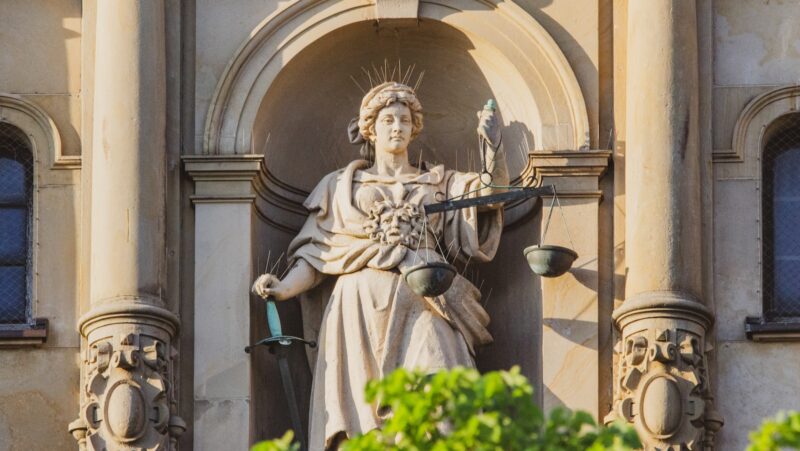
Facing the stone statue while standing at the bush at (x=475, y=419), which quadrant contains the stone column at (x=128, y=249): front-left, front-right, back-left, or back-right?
front-left

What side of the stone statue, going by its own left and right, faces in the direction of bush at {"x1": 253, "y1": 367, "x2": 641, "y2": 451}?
front

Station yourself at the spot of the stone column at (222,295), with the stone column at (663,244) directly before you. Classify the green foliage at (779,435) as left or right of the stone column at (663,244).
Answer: right

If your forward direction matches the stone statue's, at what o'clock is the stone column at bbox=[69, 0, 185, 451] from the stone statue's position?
The stone column is roughly at 3 o'clock from the stone statue.

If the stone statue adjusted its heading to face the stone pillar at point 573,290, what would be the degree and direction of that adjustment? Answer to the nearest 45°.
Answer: approximately 90° to its left

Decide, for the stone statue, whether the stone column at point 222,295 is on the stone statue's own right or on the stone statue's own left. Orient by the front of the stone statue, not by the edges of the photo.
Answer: on the stone statue's own right

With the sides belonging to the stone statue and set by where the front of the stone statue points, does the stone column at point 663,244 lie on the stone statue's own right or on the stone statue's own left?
on the stone statue's own left

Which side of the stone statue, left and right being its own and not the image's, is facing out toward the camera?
front

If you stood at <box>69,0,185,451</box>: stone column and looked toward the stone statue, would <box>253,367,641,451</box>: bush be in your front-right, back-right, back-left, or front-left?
front-right
